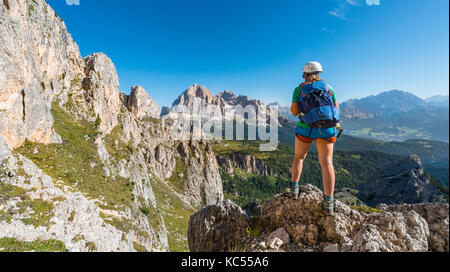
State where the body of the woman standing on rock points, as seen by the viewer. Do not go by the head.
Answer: away from the camera

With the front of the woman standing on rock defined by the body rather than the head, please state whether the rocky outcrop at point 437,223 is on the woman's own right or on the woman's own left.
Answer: on the woman's own right

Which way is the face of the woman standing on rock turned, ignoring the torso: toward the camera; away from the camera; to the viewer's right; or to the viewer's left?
away from the camera
